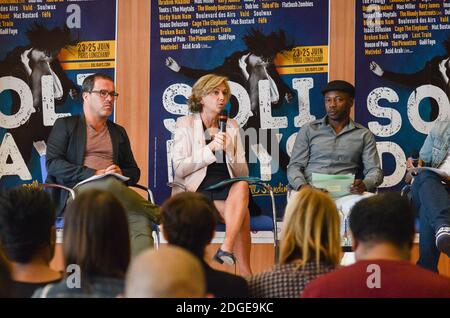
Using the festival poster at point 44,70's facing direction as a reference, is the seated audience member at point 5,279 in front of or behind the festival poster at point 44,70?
in front

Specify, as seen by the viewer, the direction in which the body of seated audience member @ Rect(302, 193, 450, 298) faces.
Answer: away from the camera

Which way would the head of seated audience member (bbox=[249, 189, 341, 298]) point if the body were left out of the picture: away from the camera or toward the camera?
away from the camera

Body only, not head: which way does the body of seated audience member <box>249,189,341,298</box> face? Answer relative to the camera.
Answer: away from the camera

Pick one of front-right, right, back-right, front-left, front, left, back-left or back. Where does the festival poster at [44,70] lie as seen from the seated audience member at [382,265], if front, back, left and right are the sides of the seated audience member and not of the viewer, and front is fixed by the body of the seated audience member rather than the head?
front-left

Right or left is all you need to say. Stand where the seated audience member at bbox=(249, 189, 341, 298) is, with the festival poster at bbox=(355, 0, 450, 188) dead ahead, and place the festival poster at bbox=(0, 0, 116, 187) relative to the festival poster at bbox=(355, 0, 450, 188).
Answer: left

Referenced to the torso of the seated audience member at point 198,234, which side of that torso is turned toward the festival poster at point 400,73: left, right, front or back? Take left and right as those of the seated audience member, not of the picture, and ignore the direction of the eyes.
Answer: front

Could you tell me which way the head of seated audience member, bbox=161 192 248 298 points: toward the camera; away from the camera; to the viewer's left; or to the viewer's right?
away from the camera

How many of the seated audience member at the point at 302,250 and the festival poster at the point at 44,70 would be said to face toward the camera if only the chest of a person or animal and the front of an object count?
1

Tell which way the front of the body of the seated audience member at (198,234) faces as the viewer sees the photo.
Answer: away from the camera

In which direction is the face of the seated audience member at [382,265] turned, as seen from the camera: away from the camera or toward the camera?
away from the camera

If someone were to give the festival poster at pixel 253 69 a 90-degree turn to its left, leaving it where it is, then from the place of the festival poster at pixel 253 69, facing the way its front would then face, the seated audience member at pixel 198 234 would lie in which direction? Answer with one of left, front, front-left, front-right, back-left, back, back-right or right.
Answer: right

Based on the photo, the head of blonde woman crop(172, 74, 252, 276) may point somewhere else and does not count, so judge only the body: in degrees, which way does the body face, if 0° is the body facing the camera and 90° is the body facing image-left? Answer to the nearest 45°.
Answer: approximately 315°

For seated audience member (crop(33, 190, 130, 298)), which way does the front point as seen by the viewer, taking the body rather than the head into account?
away from the camera

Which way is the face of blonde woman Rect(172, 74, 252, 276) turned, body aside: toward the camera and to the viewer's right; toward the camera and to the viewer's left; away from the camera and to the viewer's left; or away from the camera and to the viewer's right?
toward the camera and to the viewer's right

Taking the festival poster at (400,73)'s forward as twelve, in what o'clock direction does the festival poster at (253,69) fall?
the festival poster at (253,69) is roughly at 3 o'clock from the festival poster at (400,73).

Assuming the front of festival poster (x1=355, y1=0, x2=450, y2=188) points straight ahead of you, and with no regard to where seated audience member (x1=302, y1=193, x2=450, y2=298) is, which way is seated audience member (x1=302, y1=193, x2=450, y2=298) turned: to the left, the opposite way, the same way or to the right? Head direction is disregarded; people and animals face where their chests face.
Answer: the opposite way

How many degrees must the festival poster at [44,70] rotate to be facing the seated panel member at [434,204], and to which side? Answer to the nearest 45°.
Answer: approximately 45° to its left

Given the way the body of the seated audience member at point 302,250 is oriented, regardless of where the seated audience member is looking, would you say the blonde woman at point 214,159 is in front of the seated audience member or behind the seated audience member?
in front

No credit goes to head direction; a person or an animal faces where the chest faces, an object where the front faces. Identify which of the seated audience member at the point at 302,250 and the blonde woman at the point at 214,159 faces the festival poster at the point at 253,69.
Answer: the seated audience member

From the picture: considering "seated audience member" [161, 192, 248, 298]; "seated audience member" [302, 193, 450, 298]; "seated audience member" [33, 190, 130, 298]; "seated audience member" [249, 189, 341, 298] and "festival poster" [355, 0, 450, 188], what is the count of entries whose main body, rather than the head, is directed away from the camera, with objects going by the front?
4
